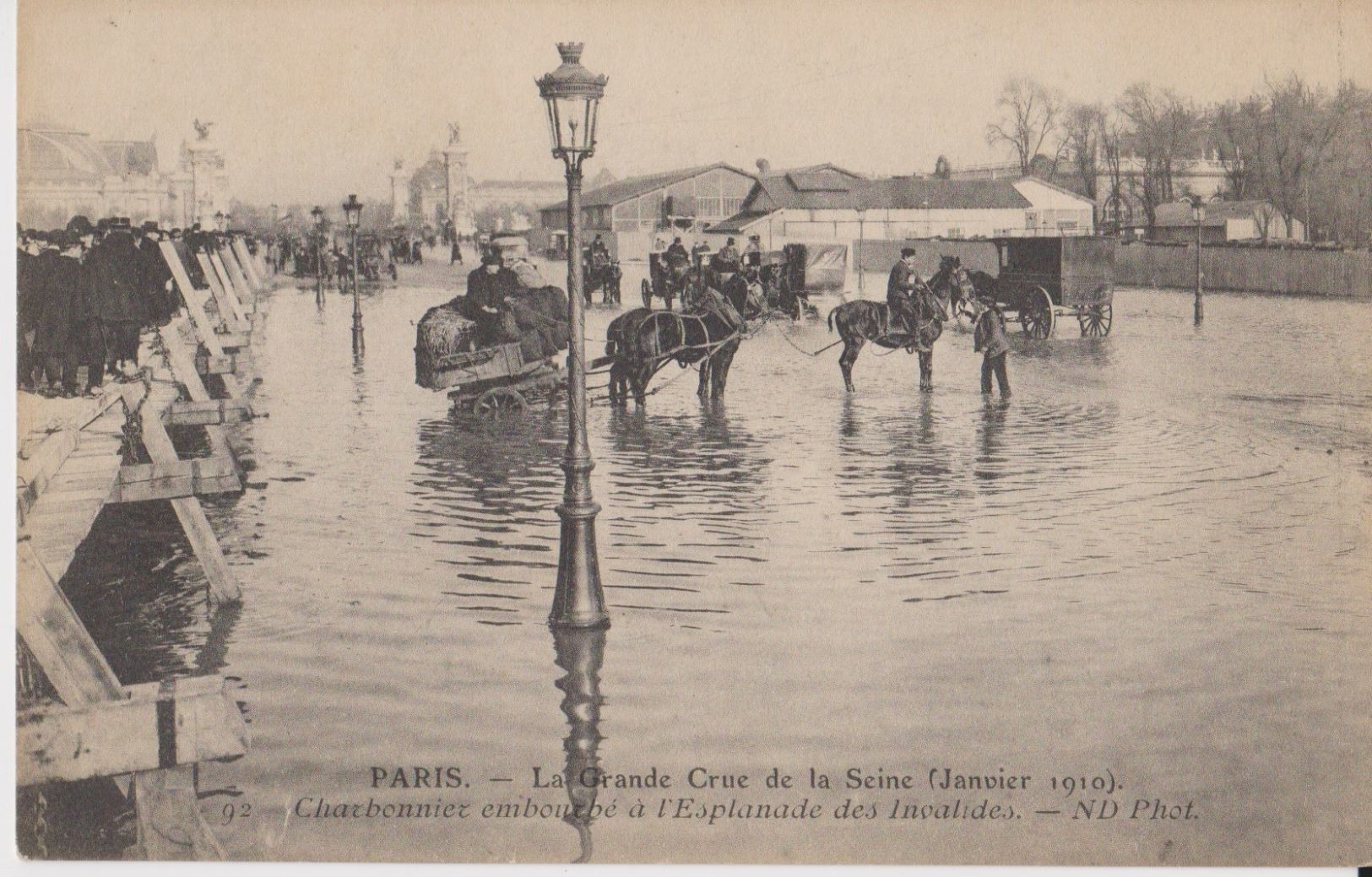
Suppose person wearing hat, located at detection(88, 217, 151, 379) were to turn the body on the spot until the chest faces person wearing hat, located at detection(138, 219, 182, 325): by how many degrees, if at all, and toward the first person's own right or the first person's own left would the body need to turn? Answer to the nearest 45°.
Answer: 0° — they already face them

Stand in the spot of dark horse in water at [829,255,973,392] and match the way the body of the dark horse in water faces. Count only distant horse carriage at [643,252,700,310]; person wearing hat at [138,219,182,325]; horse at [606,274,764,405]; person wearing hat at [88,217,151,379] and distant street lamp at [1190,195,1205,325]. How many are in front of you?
1

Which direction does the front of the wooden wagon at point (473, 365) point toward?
to the viewer's right

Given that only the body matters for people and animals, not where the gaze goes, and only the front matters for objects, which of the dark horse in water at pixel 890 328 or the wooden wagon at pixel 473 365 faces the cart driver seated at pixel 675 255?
the wooden wagon

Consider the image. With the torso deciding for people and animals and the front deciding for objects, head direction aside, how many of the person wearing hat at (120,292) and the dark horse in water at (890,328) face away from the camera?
1

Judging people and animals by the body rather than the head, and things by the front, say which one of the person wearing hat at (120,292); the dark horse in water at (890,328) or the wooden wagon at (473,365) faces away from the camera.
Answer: the person wearing hat

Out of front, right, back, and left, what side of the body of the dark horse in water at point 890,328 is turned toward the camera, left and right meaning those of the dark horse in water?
right

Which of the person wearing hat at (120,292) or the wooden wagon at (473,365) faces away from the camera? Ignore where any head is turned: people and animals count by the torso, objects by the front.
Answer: the person wearing hat

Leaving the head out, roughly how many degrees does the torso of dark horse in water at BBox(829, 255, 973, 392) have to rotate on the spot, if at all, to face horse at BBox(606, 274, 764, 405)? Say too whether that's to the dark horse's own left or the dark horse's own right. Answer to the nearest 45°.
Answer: approximately 135° to the dark horse's own right

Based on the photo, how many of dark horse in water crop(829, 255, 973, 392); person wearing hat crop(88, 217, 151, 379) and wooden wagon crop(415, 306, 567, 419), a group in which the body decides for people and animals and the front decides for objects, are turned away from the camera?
1

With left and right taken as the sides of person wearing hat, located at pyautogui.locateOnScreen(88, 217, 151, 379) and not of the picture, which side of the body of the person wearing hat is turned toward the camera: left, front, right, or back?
back
